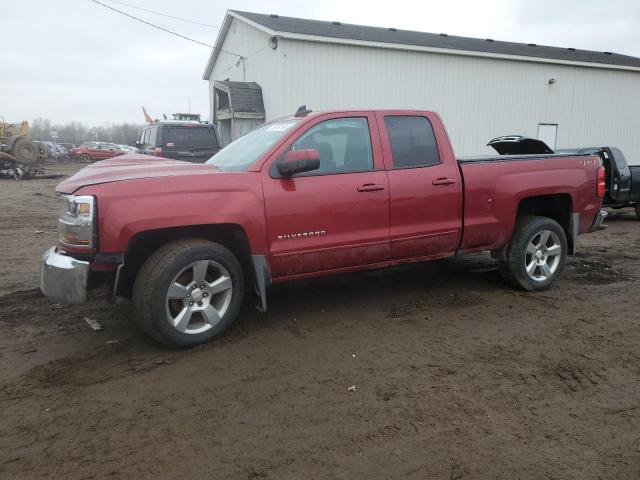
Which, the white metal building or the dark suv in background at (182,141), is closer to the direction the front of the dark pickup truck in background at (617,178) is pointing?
the dark suv in background

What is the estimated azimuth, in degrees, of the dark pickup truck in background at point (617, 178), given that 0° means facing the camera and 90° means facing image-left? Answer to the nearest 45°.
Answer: approximately 90°

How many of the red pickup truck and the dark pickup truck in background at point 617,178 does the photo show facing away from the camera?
0

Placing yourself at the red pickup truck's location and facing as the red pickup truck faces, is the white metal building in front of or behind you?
behind

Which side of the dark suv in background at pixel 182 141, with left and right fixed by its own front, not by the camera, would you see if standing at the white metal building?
right

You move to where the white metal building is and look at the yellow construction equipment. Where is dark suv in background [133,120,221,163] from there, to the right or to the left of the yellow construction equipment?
left

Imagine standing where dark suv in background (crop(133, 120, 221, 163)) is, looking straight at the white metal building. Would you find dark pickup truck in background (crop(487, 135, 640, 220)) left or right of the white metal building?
right

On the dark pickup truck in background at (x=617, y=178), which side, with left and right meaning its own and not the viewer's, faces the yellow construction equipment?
front

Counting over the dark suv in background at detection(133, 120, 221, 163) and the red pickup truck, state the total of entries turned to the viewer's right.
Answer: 0

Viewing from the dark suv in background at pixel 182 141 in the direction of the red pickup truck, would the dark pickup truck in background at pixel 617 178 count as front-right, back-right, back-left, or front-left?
front-left

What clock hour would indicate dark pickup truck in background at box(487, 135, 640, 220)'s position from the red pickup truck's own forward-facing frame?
The dark pickup truck in background is roughly at 6 o'clock from the red pickup truck.

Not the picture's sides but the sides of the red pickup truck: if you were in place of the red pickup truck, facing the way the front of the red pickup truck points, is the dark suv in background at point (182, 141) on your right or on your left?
on your right

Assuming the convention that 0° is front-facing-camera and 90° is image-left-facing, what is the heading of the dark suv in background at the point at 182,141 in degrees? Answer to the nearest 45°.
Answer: approximately 135°
